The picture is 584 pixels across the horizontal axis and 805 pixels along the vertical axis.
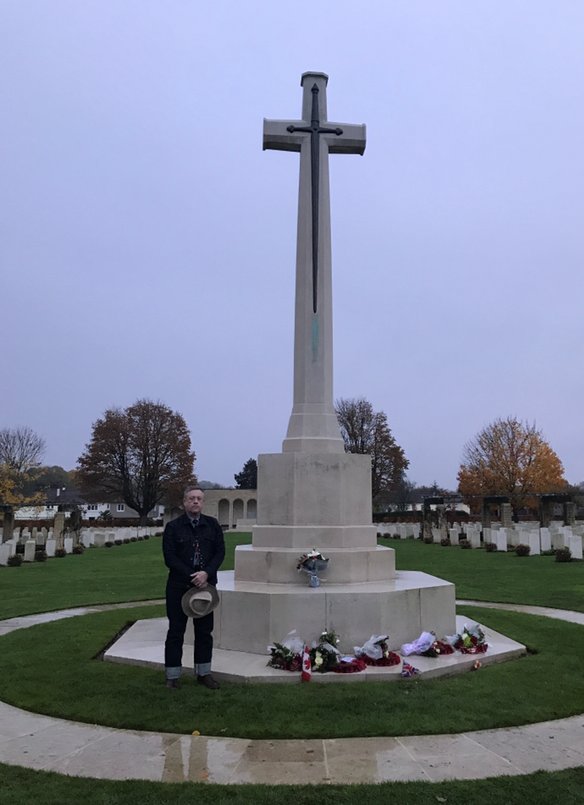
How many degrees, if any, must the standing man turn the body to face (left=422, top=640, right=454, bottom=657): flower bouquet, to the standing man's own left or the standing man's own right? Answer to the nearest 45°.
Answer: approximately 90° to the standing man's own left

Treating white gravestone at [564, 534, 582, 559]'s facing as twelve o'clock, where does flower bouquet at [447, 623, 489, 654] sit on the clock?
The flower bouquet is roughly at 12 o'clock from the white gravestone.

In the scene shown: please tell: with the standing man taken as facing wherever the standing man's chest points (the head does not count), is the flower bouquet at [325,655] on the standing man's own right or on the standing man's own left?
on the standing man's own left

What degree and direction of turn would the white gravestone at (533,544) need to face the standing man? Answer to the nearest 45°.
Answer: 0° — it already faces them

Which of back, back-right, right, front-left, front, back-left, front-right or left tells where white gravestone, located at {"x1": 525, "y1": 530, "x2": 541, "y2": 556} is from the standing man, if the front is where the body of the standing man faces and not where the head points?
back-left

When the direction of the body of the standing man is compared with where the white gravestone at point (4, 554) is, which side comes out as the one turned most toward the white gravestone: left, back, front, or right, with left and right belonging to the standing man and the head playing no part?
back
